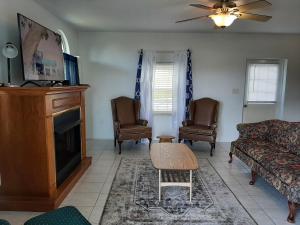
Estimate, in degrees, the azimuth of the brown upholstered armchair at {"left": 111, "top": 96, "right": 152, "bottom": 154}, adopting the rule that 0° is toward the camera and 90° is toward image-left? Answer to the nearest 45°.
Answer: approximately 315°

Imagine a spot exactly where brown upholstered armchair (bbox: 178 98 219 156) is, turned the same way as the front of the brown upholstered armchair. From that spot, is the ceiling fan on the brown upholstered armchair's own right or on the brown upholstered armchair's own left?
on the brown upholstered armchair's own left

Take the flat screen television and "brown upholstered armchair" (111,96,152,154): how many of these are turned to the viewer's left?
0

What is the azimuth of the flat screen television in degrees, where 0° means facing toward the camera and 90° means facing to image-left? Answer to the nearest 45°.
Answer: approximately 315°

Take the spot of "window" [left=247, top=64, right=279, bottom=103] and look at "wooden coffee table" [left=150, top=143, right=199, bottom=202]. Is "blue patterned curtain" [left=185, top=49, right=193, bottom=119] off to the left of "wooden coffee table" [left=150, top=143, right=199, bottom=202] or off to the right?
right

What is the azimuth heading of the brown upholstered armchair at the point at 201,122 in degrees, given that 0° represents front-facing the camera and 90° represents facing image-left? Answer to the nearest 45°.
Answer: approximately 45°

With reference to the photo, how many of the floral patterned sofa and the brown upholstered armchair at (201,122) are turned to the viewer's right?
0
